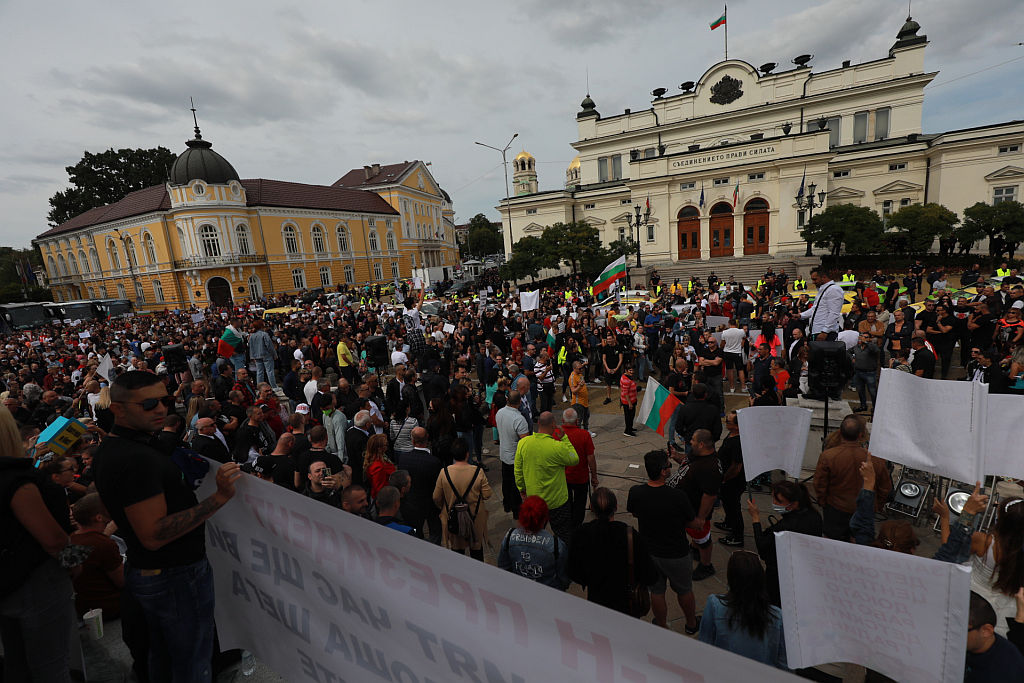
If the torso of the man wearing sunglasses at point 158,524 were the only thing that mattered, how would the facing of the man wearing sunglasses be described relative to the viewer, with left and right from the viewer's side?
facing to the right of the viewer

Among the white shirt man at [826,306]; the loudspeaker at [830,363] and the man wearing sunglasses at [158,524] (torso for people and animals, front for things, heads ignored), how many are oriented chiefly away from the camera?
0

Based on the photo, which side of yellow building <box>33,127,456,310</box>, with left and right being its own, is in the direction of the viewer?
front

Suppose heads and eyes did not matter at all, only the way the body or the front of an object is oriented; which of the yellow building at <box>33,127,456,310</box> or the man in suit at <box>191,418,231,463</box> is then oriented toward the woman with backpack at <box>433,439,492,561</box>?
the yellow building

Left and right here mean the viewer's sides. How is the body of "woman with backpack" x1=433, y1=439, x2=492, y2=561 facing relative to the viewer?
facing away from the viewer

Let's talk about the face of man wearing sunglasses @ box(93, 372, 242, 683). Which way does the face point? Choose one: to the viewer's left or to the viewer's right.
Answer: to the viewer's right

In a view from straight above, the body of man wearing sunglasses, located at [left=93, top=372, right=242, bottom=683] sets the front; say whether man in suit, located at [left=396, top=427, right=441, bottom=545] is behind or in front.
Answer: in front

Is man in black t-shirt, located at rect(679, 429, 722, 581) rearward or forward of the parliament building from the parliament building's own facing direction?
forward

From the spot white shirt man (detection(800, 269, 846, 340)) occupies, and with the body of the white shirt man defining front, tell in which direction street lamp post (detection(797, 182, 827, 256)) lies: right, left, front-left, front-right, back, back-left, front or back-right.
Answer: right

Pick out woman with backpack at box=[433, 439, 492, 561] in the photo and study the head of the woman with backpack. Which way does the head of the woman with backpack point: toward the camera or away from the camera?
away from the camera

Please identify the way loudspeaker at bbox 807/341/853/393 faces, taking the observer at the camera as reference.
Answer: facing the viewer

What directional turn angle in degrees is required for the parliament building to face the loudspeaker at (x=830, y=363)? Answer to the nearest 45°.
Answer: approximately 45° to its left

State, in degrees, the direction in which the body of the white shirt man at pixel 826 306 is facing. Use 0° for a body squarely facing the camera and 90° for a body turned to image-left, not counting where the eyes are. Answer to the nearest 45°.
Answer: approximately 90°

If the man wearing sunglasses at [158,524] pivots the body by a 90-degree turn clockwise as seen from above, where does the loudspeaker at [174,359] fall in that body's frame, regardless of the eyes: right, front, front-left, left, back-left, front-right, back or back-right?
back
